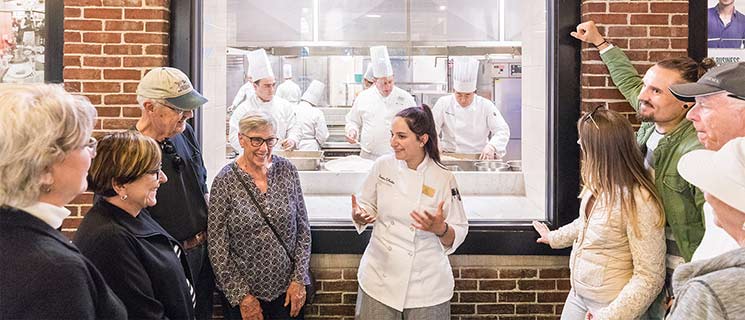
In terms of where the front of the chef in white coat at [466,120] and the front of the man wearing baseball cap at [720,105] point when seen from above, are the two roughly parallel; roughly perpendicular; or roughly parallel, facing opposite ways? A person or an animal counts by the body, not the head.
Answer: roughly perpendicular

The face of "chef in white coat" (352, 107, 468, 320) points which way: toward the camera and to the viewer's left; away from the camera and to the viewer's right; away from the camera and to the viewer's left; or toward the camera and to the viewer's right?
toward the camera and to the viewer's left

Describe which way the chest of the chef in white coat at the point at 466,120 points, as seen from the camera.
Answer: toward the camera

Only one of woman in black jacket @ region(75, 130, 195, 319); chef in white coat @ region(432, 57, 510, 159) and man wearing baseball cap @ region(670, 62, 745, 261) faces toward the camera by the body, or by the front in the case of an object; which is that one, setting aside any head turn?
the chef in white coat

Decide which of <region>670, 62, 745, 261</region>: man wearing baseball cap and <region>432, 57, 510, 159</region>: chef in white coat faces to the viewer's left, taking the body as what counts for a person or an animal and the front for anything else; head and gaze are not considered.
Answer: the man wearing baseball cap

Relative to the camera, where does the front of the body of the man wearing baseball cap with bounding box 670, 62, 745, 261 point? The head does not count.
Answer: to the viewer's left

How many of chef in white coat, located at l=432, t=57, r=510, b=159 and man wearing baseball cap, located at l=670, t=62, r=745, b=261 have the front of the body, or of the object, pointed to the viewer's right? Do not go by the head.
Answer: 0
